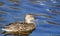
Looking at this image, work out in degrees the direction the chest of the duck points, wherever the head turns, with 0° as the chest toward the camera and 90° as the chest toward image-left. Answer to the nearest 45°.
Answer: approximately 270°
